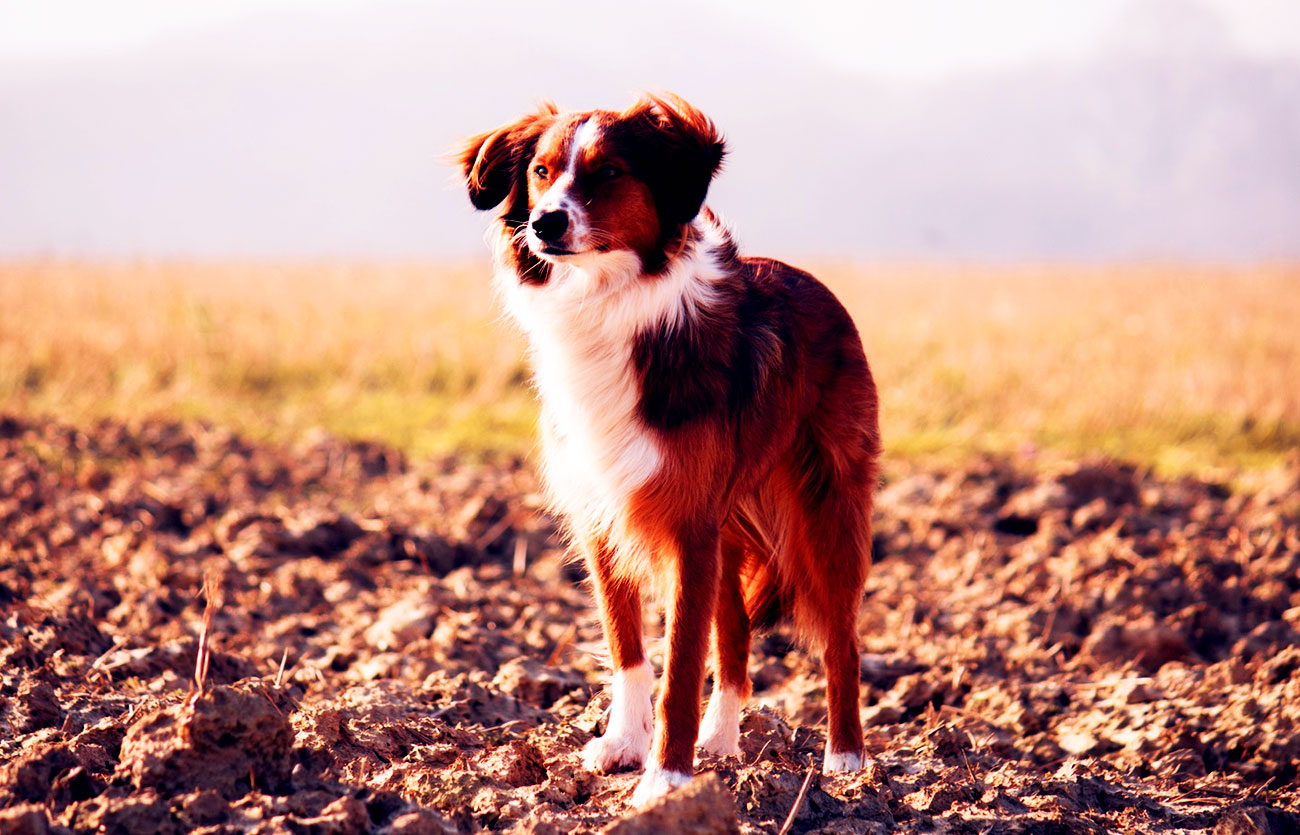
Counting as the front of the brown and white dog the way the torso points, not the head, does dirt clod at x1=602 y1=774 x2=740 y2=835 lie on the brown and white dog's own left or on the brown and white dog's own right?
on the brown and white dog's own left

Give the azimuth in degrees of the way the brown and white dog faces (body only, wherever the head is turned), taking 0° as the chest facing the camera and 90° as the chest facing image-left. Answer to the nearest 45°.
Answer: approximately 45°

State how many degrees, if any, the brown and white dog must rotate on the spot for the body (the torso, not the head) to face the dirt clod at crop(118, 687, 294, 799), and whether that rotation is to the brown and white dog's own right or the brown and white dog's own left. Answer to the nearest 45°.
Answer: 0° — it already faces it

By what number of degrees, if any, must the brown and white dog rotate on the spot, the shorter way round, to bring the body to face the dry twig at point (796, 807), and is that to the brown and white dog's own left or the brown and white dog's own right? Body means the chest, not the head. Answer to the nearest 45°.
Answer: approximately 45° to the brown and white dog's own left

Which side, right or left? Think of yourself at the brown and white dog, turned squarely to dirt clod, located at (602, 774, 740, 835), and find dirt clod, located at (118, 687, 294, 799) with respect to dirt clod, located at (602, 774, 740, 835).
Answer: right
